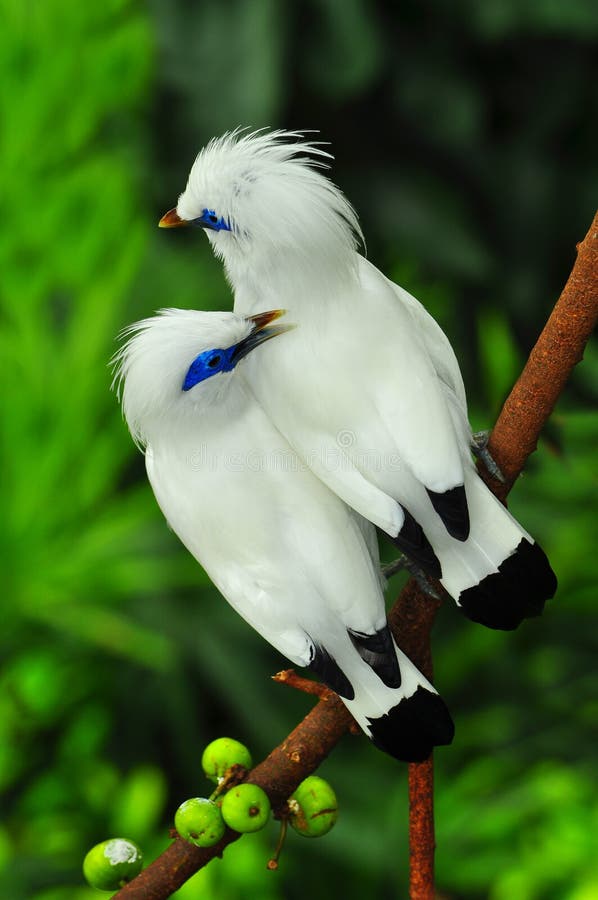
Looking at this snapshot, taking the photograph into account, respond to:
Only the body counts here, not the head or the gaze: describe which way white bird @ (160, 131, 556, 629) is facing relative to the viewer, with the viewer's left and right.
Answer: facing away from the viewer and to the left of the viewer
